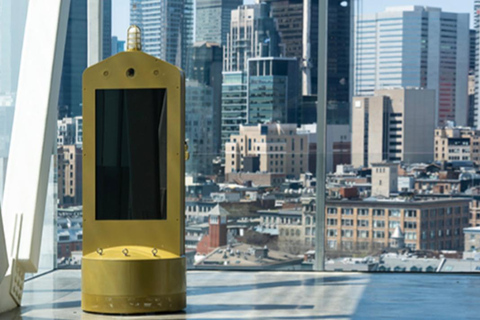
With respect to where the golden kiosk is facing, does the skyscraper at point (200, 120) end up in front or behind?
behind

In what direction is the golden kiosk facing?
toward the camera

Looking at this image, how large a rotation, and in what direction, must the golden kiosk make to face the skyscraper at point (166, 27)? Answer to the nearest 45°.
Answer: approximately 180°

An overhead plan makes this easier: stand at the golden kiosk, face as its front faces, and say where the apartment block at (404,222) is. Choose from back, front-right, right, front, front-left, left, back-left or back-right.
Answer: back-left

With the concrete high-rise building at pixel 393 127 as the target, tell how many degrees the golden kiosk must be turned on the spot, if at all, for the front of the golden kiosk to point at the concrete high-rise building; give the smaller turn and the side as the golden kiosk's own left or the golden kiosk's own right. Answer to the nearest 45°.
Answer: approximately 135° to the golden kiosk's own left

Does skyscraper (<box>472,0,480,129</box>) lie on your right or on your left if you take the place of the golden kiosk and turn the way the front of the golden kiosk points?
on your left

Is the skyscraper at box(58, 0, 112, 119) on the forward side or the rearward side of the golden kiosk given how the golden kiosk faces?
on the rearward side
